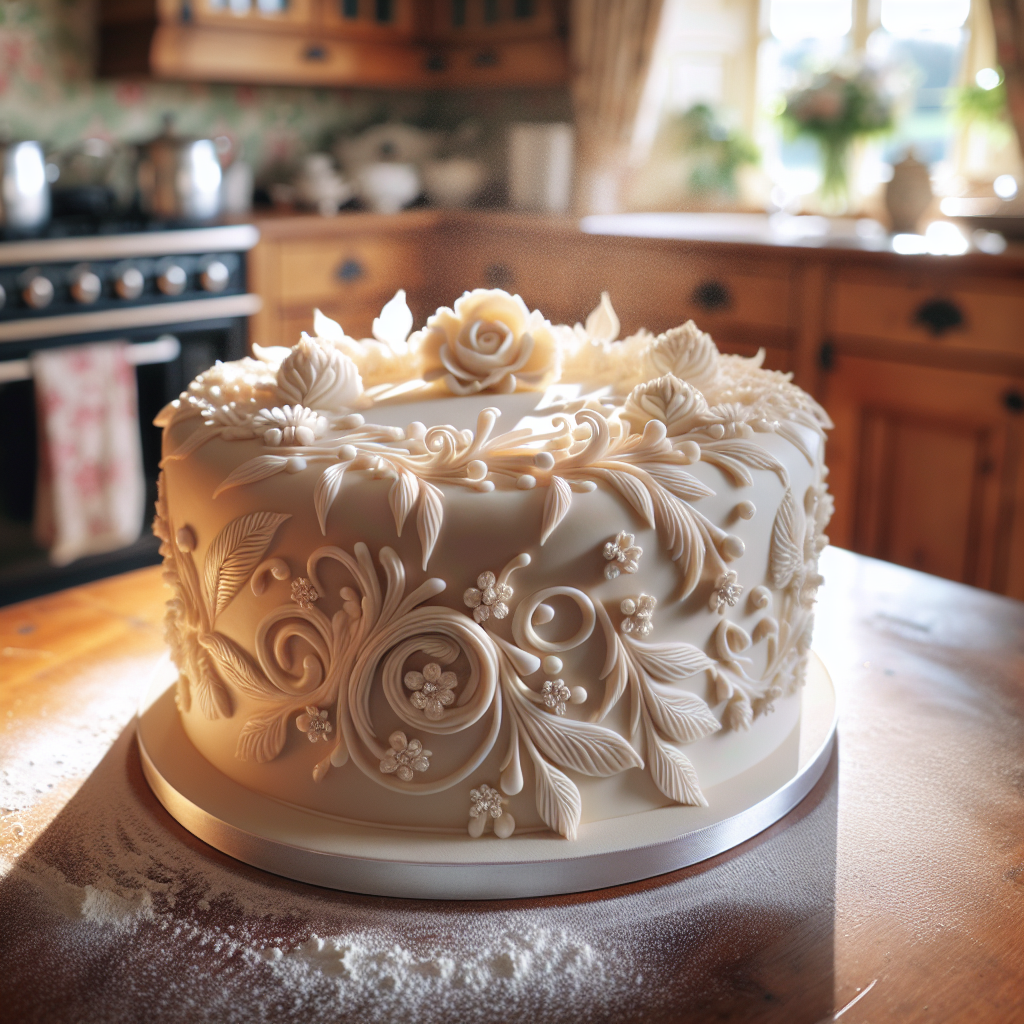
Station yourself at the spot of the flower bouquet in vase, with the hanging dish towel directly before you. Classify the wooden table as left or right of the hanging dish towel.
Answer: left

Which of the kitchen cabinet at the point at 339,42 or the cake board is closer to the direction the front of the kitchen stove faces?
the cake board

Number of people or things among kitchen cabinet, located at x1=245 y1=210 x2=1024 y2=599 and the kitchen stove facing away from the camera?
0

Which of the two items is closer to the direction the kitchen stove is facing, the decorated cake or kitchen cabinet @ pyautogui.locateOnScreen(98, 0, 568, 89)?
the decorated cake

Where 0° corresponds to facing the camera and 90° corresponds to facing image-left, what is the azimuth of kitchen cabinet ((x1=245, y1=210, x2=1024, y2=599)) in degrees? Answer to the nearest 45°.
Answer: approximately 45°
